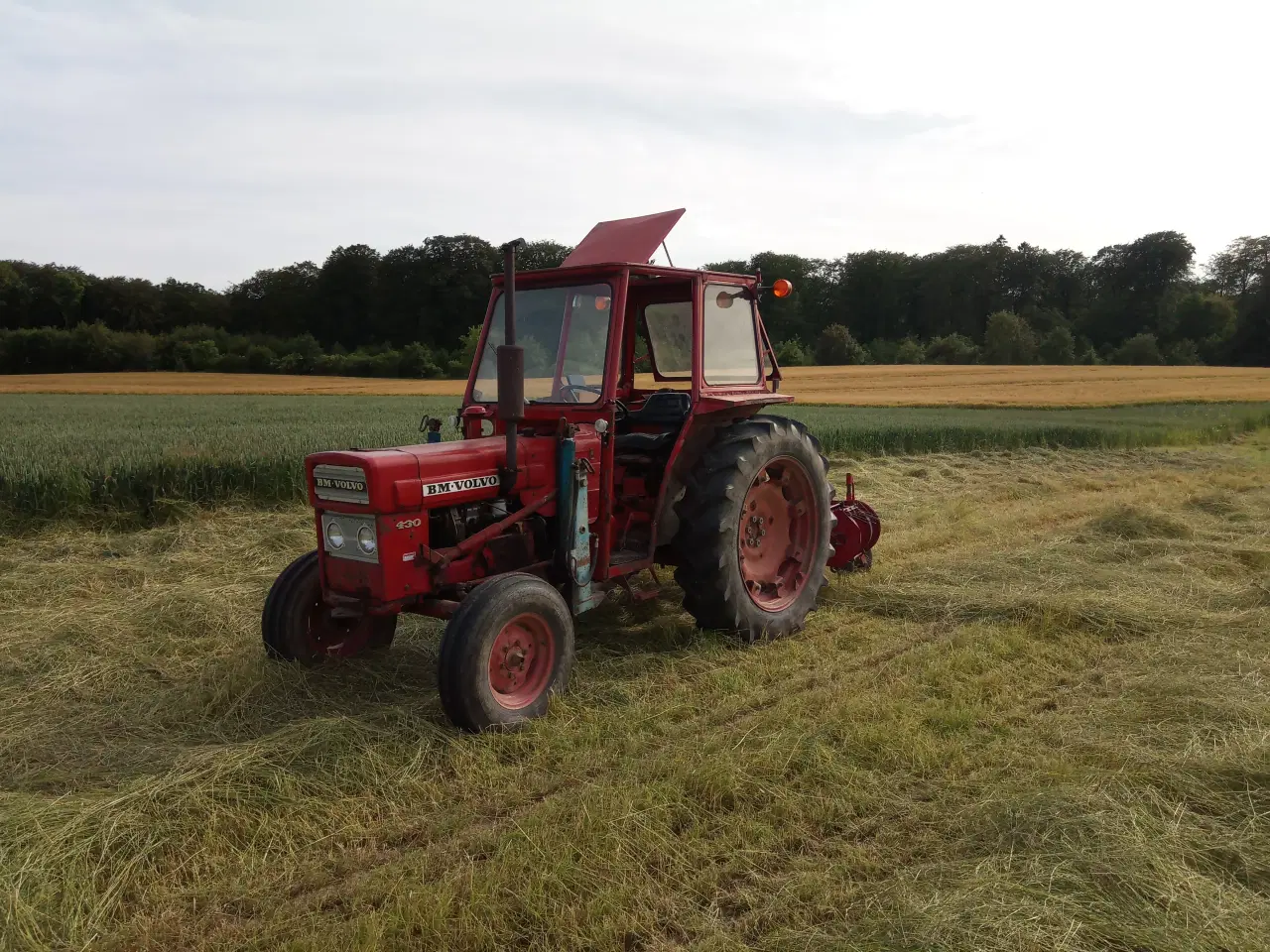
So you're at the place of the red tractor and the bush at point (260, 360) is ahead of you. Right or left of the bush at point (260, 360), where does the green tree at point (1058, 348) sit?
right

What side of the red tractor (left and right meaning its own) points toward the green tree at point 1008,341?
back

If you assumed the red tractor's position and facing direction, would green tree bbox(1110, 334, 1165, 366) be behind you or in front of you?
behind

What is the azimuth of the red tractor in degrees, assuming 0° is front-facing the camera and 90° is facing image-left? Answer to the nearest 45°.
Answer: approximately 45°

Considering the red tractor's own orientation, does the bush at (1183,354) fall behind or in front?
behind

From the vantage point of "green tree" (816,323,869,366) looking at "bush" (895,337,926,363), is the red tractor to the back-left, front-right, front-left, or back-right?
back-right

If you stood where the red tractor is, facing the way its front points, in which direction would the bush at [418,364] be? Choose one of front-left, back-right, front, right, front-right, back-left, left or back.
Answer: back-right

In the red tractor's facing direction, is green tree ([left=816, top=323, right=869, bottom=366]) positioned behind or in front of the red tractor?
behind

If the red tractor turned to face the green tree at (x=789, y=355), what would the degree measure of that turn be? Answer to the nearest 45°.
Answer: approximately 135° to its right
